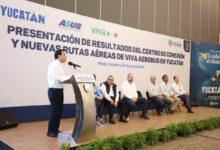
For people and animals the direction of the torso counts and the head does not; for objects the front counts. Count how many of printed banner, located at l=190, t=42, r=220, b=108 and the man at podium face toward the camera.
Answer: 1

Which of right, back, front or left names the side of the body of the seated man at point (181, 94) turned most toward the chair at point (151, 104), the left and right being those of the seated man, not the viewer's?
right

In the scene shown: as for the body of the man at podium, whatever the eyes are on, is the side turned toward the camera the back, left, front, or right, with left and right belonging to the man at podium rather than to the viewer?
right

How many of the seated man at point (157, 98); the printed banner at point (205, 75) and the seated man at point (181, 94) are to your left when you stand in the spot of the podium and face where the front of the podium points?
3

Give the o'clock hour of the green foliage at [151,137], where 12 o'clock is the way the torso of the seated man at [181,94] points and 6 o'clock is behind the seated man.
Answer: The green foliage is roughly at 2 o'clock from the seated man.

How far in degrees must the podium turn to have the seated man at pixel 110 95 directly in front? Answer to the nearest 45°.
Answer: approximately 135° to its left

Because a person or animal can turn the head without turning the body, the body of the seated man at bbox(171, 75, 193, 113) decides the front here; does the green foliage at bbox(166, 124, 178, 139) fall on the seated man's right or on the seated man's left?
on the seated man's right

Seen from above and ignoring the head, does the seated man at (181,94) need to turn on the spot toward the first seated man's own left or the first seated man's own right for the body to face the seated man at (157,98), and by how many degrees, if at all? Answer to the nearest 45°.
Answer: approximately 90° to the first seated man's own right
